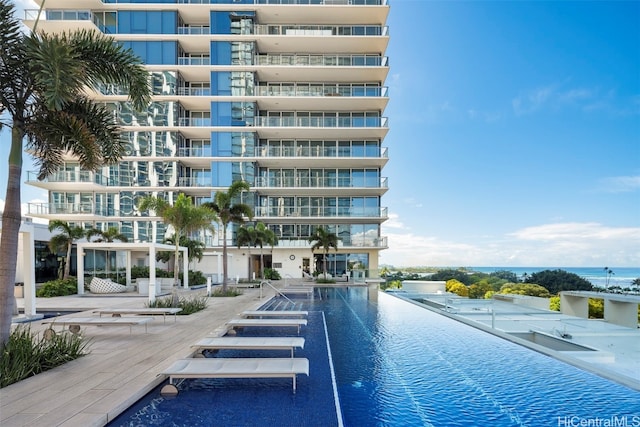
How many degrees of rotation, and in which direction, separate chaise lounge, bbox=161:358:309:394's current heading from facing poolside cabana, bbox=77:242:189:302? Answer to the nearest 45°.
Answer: approximately 90° to its left

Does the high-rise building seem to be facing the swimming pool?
yes

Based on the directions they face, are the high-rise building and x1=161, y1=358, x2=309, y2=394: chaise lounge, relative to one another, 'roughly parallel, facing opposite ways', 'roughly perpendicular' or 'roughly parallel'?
roughly perpendicular

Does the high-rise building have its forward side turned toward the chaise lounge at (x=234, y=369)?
yes

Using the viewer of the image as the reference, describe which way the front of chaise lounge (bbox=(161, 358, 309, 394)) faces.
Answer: facing to the right of the viewer

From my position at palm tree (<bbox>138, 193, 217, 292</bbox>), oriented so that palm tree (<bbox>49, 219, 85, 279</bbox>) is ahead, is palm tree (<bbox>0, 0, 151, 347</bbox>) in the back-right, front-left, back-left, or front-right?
back-left
